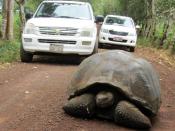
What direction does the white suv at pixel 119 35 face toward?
toward the camera

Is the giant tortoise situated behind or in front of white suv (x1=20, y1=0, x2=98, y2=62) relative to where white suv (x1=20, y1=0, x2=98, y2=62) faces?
in front

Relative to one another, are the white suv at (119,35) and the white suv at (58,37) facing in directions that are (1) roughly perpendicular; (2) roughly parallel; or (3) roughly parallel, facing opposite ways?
roughly parallel

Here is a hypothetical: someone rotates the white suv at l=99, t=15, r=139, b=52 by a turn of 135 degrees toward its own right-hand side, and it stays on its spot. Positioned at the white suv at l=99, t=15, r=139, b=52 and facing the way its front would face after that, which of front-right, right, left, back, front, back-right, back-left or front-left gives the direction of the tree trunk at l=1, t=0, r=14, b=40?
left

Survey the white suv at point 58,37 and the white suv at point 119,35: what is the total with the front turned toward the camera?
2

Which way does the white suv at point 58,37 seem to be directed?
toward the camera

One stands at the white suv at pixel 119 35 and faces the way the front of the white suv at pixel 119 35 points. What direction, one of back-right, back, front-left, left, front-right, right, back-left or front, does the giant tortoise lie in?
front
